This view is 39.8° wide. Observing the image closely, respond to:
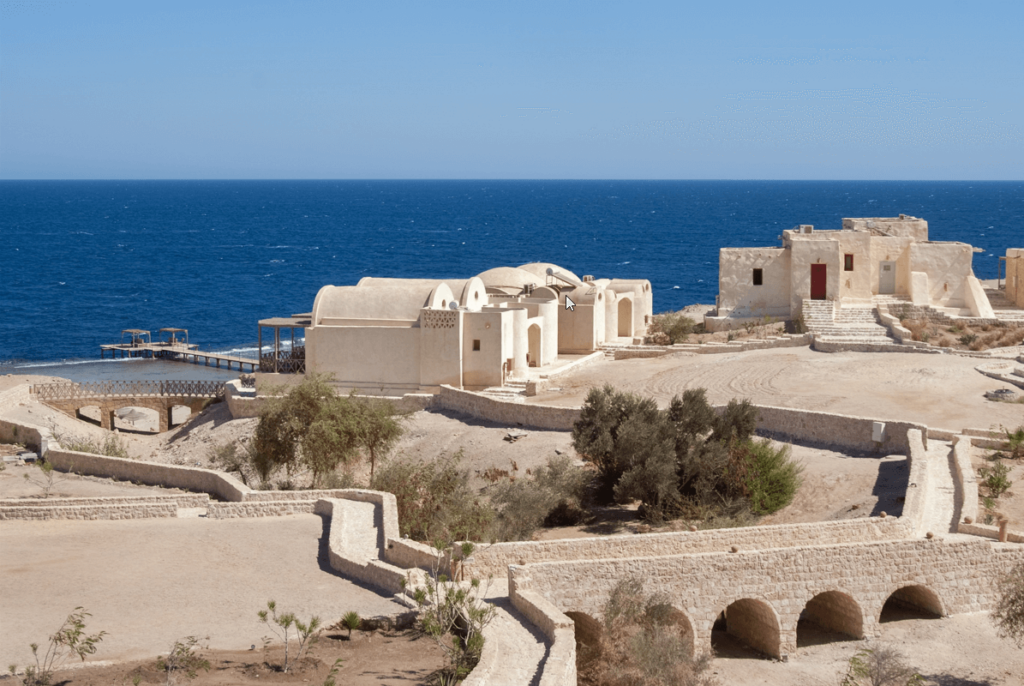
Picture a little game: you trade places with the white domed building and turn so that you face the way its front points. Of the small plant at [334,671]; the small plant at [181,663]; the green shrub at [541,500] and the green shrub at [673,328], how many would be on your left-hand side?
1

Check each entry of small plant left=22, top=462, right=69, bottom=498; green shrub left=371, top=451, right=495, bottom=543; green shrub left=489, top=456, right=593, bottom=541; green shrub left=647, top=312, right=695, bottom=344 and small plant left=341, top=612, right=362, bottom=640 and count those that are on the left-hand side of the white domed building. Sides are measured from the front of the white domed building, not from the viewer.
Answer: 1

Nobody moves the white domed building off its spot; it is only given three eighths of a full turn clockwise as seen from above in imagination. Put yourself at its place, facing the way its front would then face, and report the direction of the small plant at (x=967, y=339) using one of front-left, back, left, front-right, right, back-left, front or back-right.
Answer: back

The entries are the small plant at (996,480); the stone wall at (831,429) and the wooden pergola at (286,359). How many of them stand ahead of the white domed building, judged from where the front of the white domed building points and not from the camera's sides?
2

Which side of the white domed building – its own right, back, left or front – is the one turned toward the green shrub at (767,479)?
front

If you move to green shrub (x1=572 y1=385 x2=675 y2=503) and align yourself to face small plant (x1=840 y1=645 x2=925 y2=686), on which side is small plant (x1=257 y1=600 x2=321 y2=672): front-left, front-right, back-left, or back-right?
front-right

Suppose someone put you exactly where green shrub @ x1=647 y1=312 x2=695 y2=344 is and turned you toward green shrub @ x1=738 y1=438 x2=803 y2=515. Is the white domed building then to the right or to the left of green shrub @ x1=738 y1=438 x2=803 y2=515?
right

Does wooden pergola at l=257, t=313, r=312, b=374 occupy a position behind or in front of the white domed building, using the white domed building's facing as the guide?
behind

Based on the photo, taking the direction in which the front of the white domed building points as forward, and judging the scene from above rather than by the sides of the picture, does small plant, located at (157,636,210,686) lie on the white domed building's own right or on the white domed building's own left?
on the white domed building's own right

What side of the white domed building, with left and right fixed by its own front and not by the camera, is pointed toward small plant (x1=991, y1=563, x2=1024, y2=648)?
front

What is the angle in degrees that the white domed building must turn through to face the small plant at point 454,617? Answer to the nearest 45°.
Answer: approximately 45° to its right

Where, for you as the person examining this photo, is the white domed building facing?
facing the viewer and to the right of the viewer

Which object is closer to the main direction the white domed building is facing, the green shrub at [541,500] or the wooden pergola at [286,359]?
the green shrub

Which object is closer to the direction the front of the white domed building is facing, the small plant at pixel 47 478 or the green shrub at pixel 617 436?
the green shrub

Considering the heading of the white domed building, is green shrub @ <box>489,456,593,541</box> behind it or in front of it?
in front

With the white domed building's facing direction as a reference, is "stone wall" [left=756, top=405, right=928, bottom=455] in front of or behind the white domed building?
in front

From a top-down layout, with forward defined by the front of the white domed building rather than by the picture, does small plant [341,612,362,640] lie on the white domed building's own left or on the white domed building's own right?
on the white domed building's own right

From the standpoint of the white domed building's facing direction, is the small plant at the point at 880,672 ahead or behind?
ahead

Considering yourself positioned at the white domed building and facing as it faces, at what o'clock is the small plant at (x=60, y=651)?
The small plant is roughly at 2 o'clock from the white domed building.

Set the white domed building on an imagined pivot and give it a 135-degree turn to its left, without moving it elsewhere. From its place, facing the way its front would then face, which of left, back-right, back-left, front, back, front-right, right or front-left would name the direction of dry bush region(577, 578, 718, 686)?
back

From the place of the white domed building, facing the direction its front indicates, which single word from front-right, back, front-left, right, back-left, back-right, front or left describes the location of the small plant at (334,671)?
front-right
